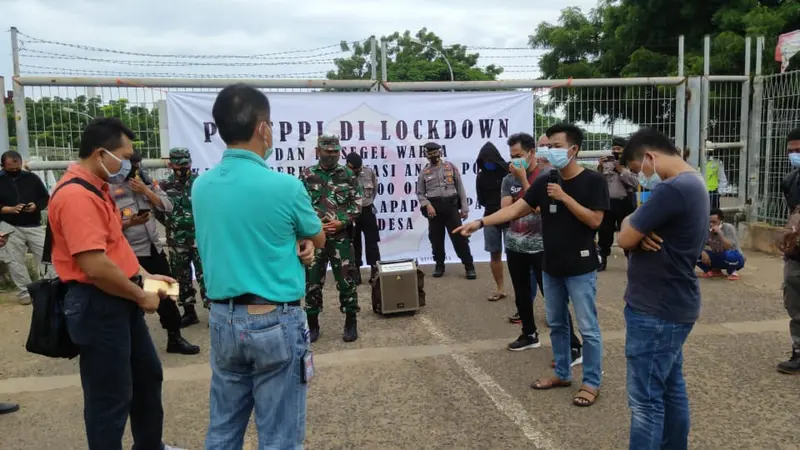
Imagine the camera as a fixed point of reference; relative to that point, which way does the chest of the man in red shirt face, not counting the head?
to the viewer's right

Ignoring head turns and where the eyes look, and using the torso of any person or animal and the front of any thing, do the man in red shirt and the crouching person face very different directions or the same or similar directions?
very different directions

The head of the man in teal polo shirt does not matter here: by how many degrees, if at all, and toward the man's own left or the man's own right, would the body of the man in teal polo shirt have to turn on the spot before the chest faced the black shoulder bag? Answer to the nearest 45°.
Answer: approximately 90° to the man's own left

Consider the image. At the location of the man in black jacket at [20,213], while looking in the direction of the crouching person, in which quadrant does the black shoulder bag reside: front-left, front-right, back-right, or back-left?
front-right

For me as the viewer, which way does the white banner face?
facing the viewer

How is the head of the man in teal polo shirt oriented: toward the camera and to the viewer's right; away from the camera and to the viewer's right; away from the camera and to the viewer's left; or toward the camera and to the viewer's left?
away from the camera and to the viewer's right

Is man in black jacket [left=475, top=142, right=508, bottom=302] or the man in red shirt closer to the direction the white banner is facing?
the man in red shirt

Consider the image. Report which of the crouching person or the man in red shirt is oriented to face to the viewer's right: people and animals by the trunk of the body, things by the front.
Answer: the man in red shirt

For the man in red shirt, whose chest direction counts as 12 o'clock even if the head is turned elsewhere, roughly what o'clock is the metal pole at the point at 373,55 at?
The metal pole is roughly at 10 o'clock from the man in red shirt.

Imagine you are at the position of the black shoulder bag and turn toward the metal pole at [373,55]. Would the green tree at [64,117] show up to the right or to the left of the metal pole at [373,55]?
left

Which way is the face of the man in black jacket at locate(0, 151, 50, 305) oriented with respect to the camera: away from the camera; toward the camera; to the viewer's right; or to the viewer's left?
toward the camera

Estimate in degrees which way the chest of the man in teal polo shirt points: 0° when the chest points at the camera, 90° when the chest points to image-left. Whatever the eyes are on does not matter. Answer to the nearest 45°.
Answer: approximately 225°

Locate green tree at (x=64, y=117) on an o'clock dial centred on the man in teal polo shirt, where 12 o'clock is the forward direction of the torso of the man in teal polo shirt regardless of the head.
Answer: The green tree is roughly at 10 o'clock from the man in teal polo shirt.

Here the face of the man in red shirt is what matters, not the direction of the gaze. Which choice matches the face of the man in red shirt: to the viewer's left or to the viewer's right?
to the viewer's right
